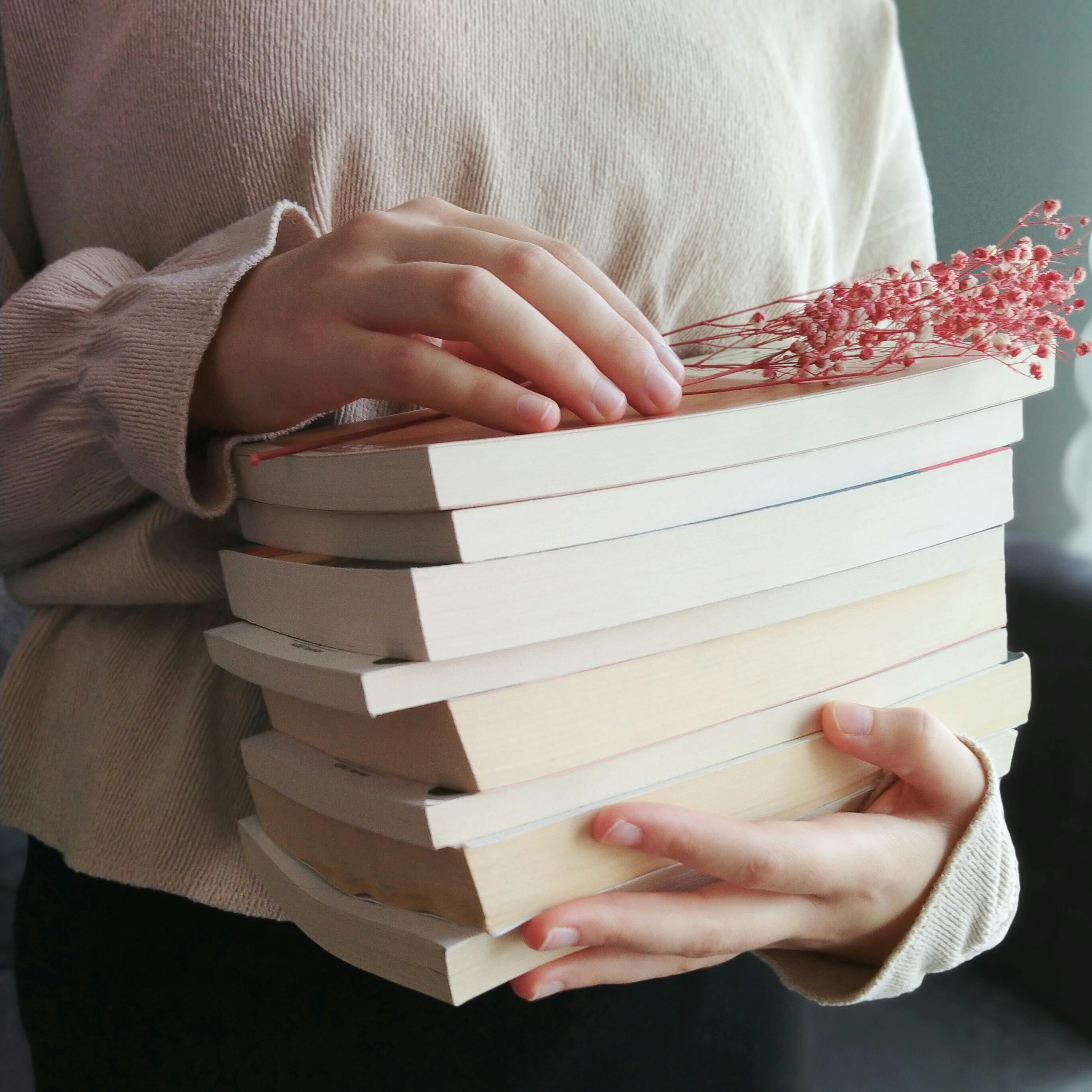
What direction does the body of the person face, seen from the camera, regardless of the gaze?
toward the camera
